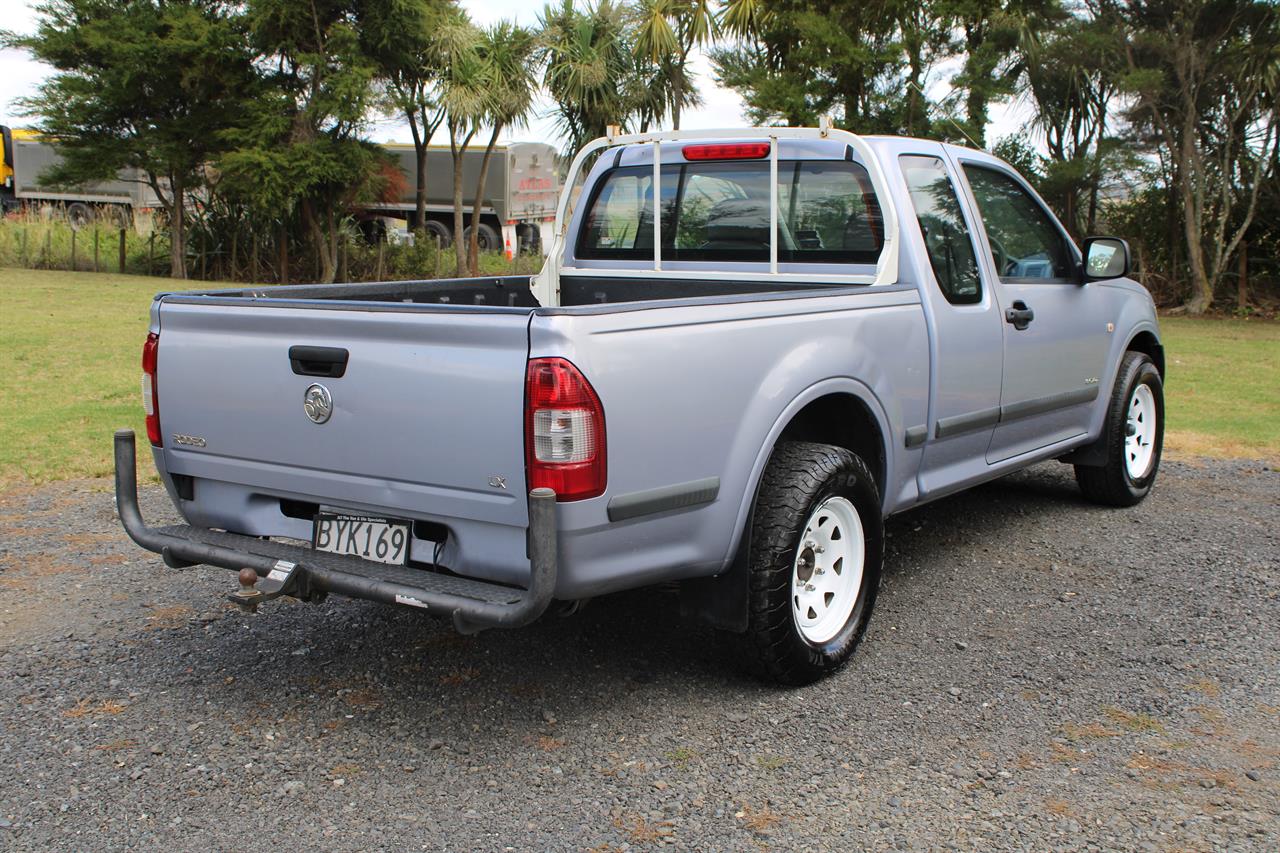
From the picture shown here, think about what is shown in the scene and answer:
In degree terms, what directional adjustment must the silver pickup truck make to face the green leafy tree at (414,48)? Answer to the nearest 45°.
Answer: approximately 45° to its left

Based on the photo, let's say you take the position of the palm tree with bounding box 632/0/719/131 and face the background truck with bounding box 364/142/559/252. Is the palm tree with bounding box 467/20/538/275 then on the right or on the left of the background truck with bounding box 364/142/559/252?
left

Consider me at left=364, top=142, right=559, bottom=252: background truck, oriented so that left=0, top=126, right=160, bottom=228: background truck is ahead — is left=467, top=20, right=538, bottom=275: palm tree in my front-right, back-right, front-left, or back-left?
back-left

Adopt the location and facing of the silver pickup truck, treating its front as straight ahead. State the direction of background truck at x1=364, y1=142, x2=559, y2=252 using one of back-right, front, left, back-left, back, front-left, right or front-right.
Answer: front-left

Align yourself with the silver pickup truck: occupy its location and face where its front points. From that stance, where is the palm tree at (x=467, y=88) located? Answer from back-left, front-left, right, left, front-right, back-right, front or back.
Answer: front-left

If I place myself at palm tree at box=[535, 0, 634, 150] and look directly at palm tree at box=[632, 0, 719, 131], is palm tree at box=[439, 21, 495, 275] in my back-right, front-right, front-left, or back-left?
back-right

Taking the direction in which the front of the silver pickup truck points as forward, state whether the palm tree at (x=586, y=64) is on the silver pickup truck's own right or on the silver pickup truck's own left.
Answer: on the silver pickup truck's own left

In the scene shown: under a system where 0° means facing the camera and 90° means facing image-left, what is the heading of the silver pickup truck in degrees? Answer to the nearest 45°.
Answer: approximately 225°

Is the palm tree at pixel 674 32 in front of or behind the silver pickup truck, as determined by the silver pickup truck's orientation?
in front

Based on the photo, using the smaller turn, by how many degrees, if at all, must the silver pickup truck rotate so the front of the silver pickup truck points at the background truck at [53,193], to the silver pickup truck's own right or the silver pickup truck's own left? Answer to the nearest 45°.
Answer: approximately 90° to the silver pickup truck's own left
